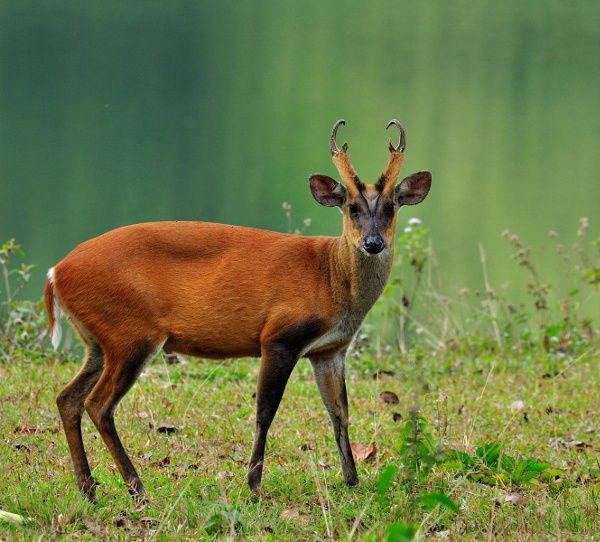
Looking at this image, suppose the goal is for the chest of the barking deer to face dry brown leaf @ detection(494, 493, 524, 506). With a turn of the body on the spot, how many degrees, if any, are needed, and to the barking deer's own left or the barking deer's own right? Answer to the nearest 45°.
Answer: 0° — it already faces it

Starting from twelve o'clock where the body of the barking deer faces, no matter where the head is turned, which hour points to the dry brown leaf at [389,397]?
The dry brown leaf is roughly at 10 o'clock from the barking deer.

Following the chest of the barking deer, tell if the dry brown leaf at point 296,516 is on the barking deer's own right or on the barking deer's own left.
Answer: on the barking deer's own right

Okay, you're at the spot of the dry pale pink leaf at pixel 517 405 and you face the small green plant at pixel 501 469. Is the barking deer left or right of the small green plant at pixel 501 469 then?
right

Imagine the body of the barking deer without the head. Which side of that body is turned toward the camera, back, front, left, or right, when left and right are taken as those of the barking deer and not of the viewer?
right

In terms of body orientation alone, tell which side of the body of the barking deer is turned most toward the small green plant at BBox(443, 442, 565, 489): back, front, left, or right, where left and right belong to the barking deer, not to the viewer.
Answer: front

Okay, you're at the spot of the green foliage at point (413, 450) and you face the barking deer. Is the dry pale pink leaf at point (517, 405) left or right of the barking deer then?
right

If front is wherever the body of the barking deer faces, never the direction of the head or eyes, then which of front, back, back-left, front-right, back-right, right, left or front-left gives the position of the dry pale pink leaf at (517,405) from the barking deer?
front-left
